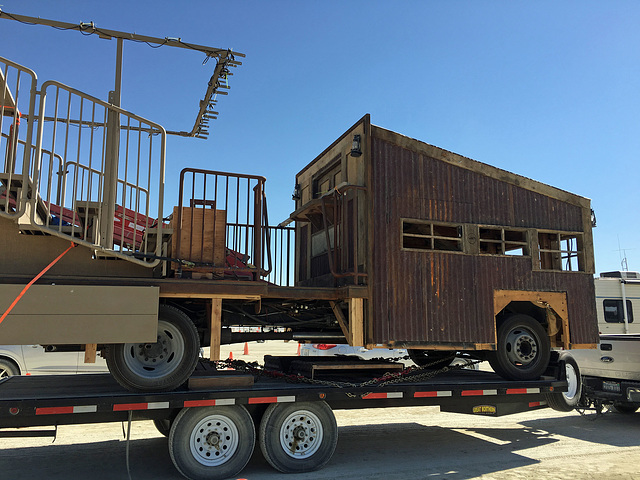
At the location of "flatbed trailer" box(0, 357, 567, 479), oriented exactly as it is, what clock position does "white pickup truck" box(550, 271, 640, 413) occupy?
The white pickup truck is roughly at 11 o'clock from the flatbed trailer.

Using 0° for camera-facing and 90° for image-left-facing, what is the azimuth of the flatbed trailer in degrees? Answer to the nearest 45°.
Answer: approximately 270°
